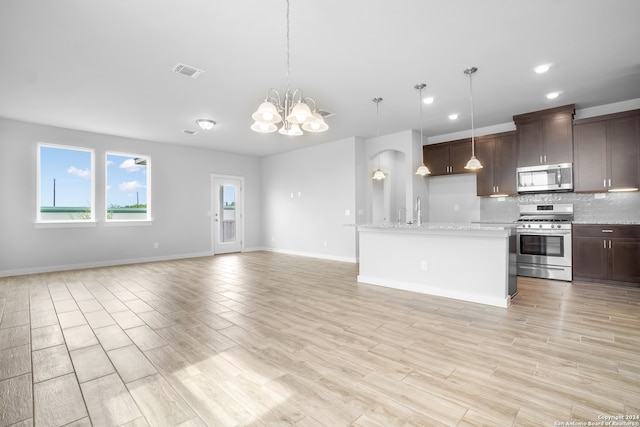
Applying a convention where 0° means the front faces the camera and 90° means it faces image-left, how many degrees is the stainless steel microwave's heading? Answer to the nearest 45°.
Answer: approximately 0°

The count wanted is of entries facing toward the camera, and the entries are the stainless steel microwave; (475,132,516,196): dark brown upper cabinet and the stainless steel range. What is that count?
3

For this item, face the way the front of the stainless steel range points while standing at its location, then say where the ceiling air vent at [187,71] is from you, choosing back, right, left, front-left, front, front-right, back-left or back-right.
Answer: front-right

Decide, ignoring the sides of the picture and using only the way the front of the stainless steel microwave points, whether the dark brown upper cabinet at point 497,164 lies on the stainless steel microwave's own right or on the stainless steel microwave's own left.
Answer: on the stainless steel microwave's own right

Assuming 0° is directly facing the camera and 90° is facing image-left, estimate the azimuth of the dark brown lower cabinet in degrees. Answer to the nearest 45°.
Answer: approximately 0°

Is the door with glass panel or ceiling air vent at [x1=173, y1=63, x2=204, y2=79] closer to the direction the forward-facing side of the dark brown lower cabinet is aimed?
the ceiling air vent
